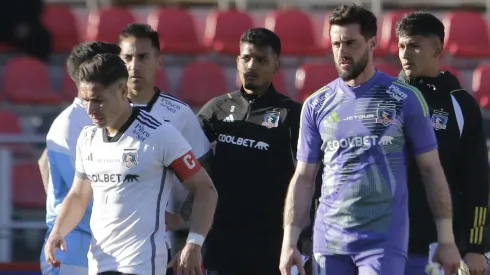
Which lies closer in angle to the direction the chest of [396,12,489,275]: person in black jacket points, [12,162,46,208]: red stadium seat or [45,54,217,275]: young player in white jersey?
the young player in white jersey

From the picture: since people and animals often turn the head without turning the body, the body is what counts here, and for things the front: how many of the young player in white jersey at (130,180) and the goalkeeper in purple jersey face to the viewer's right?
0

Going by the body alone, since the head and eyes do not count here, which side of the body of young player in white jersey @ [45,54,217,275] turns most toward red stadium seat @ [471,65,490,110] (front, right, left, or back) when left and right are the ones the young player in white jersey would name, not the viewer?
back

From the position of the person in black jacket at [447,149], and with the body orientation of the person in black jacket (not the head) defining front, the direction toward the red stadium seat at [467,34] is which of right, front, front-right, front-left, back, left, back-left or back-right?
back-right

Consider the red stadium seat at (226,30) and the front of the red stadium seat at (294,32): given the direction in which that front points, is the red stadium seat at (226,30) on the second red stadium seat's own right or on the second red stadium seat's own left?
on the second red stadium seat's own right

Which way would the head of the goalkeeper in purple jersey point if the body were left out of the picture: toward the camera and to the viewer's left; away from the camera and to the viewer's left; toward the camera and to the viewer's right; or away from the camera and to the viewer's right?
toward the camera and to the viewer's left

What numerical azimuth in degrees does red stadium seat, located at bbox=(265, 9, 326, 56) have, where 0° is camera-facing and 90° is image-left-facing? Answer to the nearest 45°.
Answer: approximately 315°

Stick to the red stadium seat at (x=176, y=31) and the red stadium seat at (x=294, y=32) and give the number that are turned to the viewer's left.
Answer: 0

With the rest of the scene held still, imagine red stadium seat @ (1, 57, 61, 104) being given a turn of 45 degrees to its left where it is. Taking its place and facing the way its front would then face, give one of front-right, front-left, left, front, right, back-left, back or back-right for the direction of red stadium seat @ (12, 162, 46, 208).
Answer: right

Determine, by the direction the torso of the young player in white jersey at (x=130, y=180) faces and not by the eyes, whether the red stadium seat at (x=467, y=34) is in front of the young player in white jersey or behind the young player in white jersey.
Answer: behind

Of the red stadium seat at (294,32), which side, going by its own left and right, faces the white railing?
right
